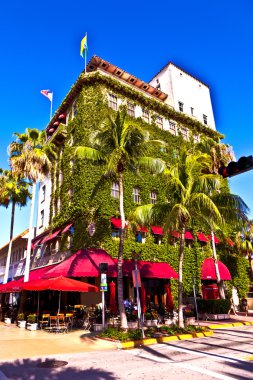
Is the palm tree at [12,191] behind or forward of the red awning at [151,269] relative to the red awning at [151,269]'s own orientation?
behind

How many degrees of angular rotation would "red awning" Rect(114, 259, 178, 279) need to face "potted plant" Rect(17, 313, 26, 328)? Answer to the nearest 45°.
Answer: approximately 135° to its right

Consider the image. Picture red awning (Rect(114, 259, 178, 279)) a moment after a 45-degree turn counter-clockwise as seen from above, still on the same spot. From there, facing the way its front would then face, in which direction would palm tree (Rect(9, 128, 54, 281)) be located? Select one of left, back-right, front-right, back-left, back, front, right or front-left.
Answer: back

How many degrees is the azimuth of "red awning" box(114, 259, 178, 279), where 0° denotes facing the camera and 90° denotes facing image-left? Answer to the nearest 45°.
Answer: approximately 315°

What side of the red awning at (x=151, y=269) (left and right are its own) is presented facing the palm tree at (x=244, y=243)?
left

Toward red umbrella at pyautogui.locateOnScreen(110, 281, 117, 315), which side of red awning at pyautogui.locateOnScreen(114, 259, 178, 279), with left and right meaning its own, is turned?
right
